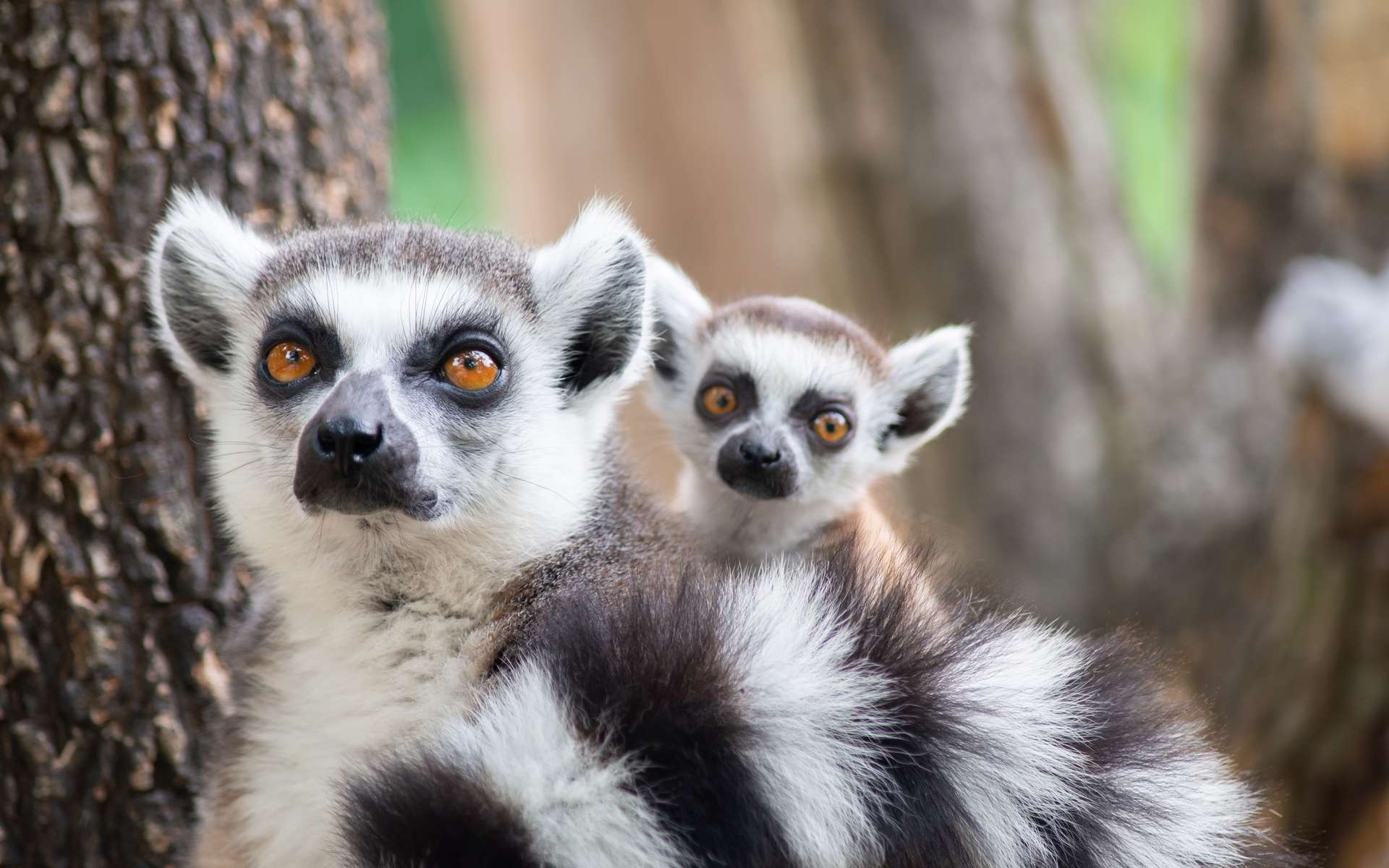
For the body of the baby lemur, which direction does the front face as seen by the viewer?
toward the camera

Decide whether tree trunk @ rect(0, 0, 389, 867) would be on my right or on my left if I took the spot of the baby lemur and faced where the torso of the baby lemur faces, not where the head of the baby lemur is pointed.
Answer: on my right
